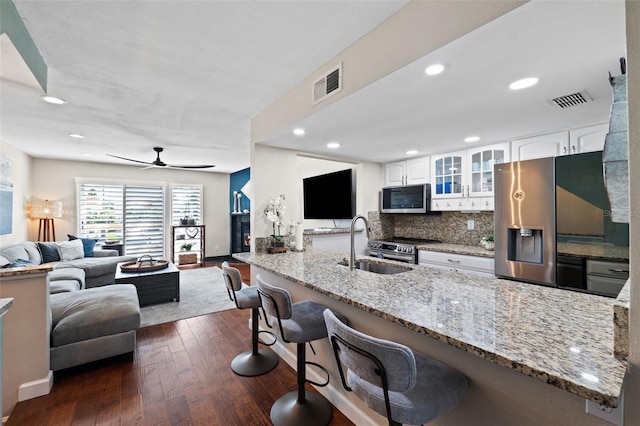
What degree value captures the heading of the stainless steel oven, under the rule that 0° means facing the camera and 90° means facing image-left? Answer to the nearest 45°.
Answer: approximately 45°

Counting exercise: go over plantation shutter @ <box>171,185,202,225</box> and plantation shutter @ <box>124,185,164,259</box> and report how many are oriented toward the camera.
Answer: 2

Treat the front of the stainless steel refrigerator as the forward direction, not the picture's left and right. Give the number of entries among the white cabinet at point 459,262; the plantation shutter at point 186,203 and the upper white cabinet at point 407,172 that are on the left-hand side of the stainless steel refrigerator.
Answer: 0

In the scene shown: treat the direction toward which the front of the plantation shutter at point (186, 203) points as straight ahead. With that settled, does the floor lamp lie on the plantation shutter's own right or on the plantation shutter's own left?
on the plantation shutter's own right

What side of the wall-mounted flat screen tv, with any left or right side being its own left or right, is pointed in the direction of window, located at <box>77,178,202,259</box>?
right

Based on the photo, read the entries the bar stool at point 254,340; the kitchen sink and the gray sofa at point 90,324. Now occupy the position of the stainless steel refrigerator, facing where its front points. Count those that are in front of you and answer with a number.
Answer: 3

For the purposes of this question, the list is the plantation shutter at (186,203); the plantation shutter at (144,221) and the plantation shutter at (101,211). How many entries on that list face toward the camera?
3

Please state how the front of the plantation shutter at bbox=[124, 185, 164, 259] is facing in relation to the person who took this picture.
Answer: facing the viewer

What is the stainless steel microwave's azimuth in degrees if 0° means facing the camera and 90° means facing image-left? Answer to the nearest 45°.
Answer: approximately 45°

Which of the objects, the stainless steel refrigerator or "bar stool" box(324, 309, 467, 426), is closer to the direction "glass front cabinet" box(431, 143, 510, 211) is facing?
the bar stool

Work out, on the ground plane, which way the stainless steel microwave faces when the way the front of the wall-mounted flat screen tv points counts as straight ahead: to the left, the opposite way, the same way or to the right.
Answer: the same way

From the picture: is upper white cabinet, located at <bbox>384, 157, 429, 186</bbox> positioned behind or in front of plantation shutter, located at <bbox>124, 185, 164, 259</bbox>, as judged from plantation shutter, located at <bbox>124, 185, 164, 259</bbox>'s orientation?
in front

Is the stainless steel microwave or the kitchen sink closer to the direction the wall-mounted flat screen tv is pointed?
the kitchen sink

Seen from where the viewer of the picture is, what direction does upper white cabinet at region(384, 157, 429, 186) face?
facing the viewer and to the left of the viewer

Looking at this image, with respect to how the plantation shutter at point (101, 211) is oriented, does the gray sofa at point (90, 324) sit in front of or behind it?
in front

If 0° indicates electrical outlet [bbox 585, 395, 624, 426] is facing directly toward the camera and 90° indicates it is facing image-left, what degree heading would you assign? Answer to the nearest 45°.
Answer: approximately 45°

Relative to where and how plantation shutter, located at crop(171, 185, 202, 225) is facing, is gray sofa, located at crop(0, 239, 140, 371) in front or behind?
in front

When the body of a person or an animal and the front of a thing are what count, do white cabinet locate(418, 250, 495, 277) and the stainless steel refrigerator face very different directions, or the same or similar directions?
same or similar directions
